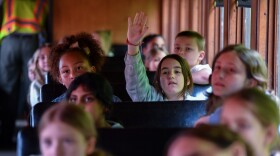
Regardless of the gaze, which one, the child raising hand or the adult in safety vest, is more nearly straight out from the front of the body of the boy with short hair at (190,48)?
the child raising hand

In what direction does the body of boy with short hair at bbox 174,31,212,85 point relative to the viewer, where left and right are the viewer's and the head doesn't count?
facing the viewer and to the left of the viewer

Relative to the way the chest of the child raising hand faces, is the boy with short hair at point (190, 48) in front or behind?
behind

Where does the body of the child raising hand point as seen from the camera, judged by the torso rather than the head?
toward the camera

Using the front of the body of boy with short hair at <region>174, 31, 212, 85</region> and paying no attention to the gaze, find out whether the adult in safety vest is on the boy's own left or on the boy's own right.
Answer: on the boy's own right

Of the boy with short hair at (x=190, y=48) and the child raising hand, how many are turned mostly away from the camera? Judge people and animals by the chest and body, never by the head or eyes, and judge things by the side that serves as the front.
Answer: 0

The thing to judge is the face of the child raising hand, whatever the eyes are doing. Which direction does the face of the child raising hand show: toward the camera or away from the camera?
toward the camera

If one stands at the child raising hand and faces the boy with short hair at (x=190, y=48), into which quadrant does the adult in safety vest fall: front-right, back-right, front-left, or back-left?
front-left
